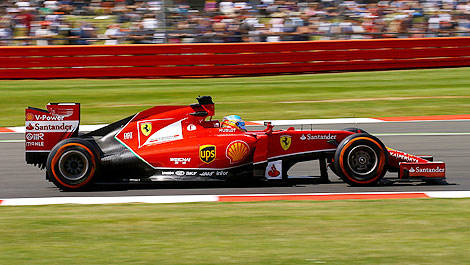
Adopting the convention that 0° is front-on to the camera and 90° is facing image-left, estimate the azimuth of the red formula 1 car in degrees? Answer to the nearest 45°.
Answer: approximately 270°
